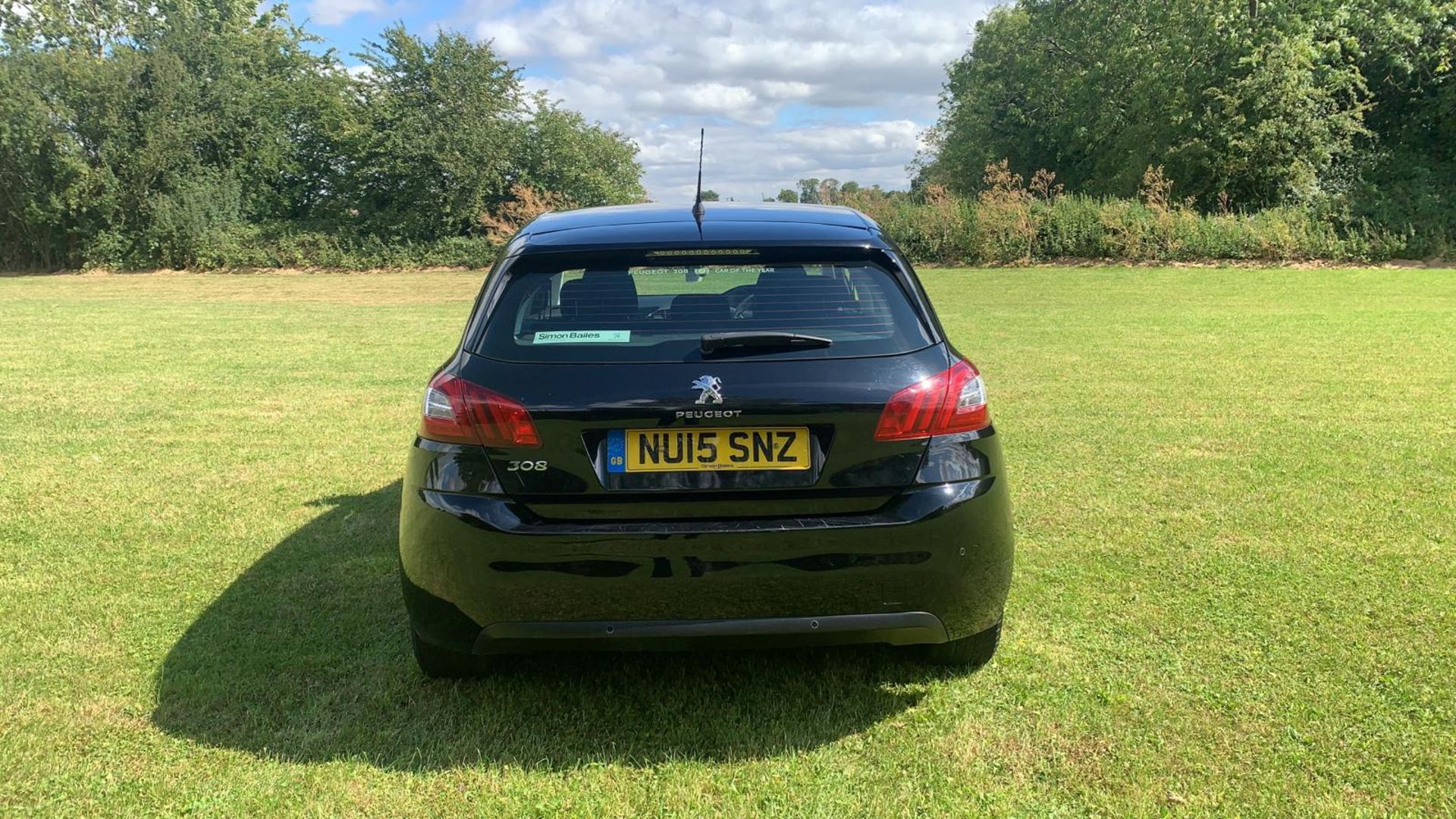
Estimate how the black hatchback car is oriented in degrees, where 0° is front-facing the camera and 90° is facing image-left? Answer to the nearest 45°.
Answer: approximately 180°
